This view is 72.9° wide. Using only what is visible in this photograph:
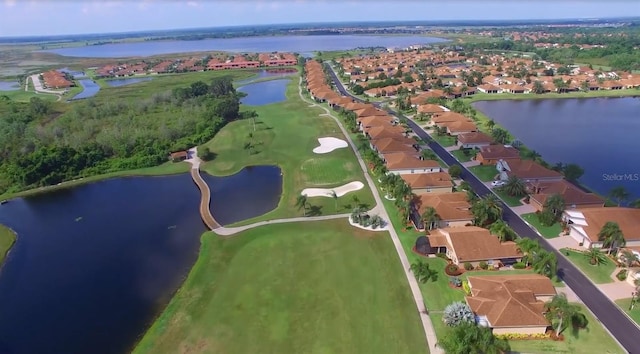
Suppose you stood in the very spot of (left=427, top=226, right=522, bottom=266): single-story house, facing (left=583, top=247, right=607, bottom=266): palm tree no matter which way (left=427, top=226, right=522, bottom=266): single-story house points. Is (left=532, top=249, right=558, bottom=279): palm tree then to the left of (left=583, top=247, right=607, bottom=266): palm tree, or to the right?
right

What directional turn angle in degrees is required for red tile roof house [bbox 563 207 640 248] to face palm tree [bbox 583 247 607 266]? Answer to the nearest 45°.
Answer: approximately 45° to its left

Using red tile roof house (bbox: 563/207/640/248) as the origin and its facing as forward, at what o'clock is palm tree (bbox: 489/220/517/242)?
The palm tree is roughly at 12 o'clock from the red tile roof house.

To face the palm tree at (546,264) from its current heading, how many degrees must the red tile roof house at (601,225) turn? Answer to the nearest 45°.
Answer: approximately 45° to its left

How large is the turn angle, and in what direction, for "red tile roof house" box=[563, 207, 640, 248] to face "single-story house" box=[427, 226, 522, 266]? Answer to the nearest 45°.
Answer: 0° — it already faces it

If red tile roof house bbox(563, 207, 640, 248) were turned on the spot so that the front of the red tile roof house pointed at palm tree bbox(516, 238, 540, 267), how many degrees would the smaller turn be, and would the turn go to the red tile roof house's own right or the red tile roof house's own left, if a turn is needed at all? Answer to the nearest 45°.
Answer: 0° — it already faces it

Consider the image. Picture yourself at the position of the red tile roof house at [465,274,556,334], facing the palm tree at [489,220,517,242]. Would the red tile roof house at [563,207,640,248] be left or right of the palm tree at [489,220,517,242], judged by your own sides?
right

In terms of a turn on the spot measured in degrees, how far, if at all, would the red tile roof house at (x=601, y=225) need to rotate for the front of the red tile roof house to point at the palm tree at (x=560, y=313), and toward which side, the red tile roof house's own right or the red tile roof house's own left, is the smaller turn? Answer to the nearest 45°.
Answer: approximately 45° to the red tile roof house's own left

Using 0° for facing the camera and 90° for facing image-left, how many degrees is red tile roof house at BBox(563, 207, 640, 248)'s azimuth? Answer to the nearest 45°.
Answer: approximately 45°
